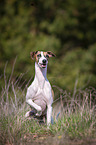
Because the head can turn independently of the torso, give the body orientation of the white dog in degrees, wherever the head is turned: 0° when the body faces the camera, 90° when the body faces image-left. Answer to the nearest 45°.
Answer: approximately 0°
